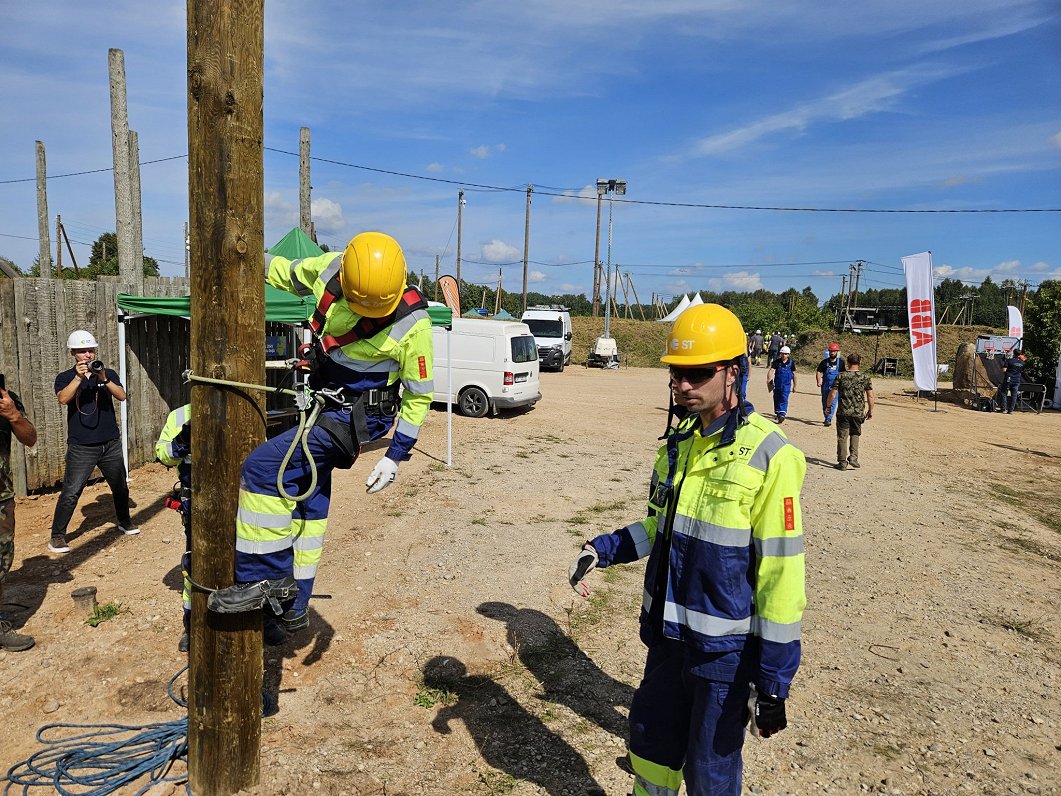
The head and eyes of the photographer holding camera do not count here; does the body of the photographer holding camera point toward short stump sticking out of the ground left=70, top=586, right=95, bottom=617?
yes

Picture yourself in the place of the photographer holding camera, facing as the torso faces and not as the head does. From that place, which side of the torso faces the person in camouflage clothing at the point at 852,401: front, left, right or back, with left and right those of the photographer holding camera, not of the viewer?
left

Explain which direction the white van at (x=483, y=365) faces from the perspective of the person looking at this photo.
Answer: facing away from the viewer and to the left of the viewer

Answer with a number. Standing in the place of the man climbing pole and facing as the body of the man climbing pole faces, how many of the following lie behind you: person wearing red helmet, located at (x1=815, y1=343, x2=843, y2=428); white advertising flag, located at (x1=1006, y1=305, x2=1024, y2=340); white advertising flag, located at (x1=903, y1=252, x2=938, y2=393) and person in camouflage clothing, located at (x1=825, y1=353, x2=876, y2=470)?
4

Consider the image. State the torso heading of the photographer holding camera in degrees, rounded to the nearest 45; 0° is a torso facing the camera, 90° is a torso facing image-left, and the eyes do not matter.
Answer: approximately 0°

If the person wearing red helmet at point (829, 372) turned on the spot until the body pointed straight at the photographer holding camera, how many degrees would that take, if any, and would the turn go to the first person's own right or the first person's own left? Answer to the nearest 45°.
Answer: approximately 45° to the first person's own right

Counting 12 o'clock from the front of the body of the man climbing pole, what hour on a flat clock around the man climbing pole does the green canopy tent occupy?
The green canopy tent is roughly at 4 o'clock from the man climbing pole.
